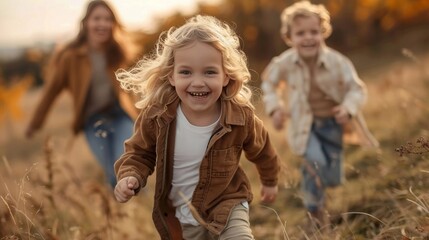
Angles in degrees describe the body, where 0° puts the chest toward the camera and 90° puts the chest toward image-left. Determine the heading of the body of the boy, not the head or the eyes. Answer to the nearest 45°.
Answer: approximately 0°

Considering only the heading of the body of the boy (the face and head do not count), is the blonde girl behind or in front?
in front

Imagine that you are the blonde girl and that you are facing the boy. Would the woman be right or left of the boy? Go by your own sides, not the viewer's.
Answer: left

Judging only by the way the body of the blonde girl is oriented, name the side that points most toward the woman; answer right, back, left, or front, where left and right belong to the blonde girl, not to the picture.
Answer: back

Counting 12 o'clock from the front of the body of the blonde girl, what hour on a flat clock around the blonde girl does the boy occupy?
The boy is roughly at 7 o'clock from the blonde girl.

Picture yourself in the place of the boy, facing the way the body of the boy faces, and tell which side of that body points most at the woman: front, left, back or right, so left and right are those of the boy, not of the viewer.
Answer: right

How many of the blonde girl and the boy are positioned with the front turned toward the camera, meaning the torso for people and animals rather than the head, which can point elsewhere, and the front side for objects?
2

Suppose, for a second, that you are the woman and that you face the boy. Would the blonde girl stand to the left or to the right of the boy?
right

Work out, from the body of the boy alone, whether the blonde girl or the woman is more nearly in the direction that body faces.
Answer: the blonde girl
